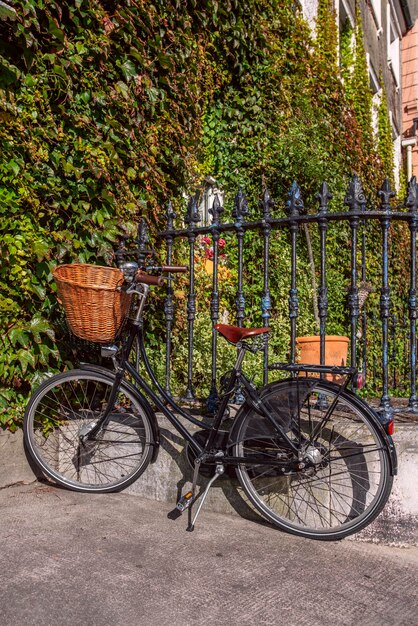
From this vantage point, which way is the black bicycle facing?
to the viewer's left

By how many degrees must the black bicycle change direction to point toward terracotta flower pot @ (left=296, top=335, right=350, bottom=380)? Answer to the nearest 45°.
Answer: approximately 90° to its right
